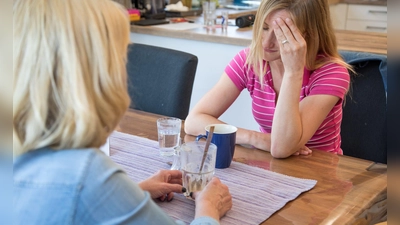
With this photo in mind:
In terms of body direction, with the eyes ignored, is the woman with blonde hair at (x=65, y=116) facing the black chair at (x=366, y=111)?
yes

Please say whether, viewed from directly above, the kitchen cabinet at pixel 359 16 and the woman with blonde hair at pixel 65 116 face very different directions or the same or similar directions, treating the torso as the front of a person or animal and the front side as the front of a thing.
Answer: very different directions

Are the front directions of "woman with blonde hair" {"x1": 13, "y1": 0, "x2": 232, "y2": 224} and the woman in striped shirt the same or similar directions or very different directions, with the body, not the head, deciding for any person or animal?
very different directions

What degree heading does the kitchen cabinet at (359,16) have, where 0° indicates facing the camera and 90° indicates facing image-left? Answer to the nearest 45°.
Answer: approximately 0°

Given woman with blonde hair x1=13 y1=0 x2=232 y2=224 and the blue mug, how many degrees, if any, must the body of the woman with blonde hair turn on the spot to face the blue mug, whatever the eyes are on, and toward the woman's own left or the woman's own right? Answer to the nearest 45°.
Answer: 0° — they already face it

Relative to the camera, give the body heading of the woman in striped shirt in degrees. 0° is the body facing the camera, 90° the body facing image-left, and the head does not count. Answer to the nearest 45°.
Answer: approximately 45°

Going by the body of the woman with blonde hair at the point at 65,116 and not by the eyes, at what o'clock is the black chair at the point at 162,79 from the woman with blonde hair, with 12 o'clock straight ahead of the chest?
The black chair is roughly at 11 o'clock from the woman with blonde hair.

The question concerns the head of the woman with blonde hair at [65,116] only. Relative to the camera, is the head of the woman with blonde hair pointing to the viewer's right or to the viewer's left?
to the viewer's right
